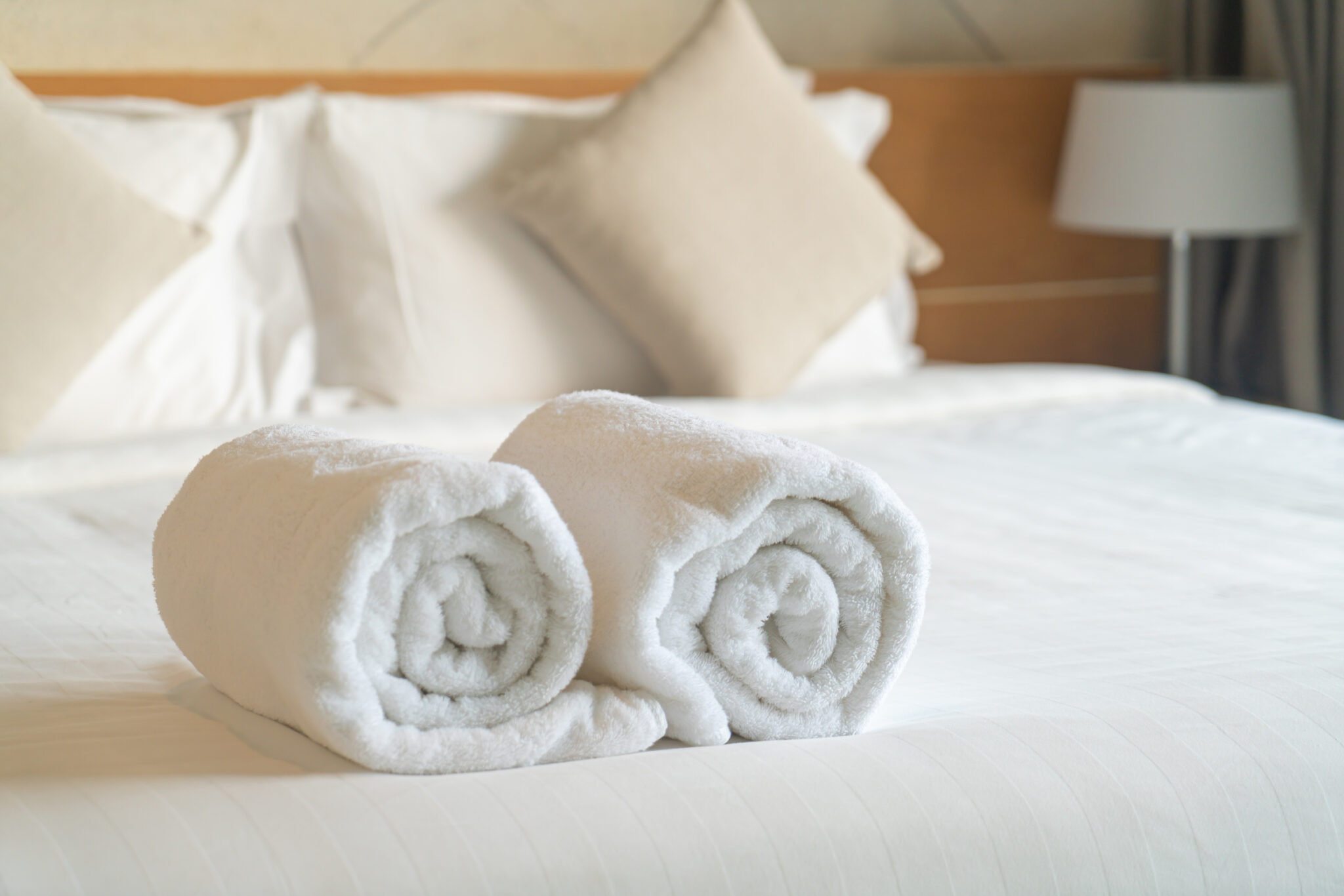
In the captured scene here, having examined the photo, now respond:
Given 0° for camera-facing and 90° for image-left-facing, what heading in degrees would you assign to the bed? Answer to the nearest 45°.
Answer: approximately 0°

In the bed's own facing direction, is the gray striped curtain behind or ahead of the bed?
behind
